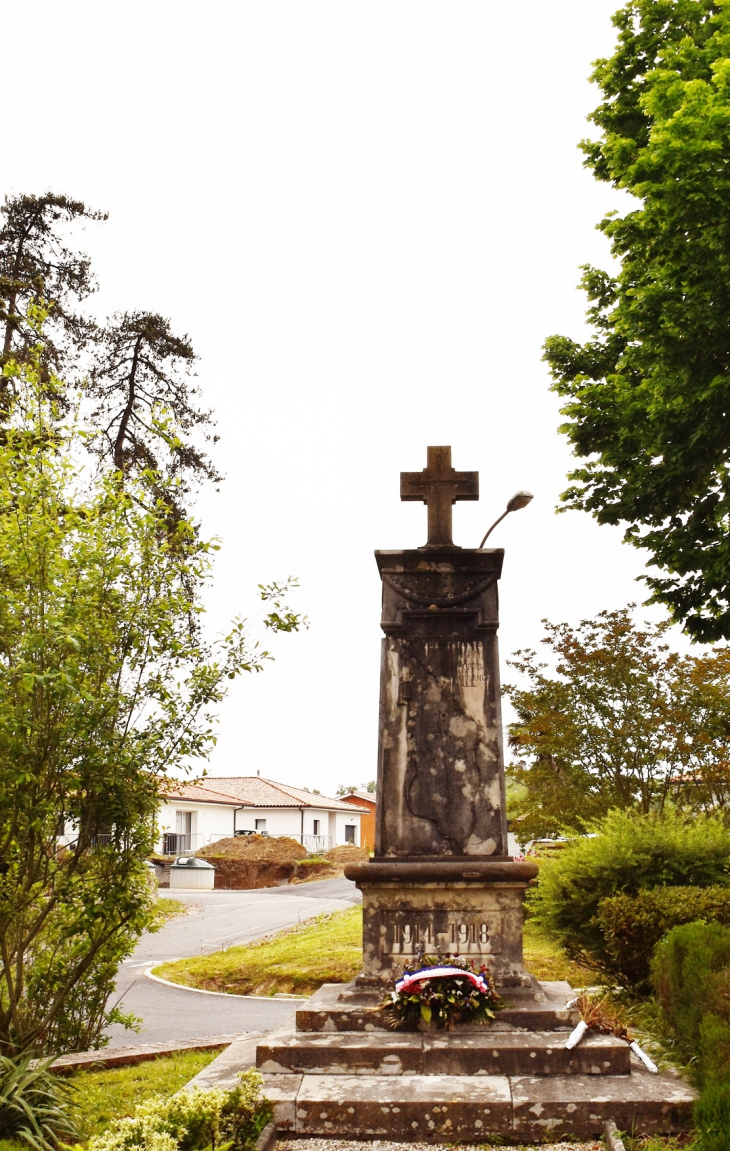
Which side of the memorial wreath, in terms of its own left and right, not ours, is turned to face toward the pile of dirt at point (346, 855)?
back

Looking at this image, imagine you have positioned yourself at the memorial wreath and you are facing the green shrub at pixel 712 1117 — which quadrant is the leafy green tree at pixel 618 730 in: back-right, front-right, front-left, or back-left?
back-left

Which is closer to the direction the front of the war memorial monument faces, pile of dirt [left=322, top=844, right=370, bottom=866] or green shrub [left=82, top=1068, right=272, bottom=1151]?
the green shrub

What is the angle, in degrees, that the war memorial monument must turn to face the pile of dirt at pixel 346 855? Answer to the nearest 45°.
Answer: approximately 180°

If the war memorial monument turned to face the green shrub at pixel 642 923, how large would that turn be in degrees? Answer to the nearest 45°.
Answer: approximately 135° to its left

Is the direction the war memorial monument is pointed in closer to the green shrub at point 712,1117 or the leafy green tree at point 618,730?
the green shrub

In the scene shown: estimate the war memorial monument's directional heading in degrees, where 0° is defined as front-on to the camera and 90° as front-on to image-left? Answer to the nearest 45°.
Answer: approximately 0°
